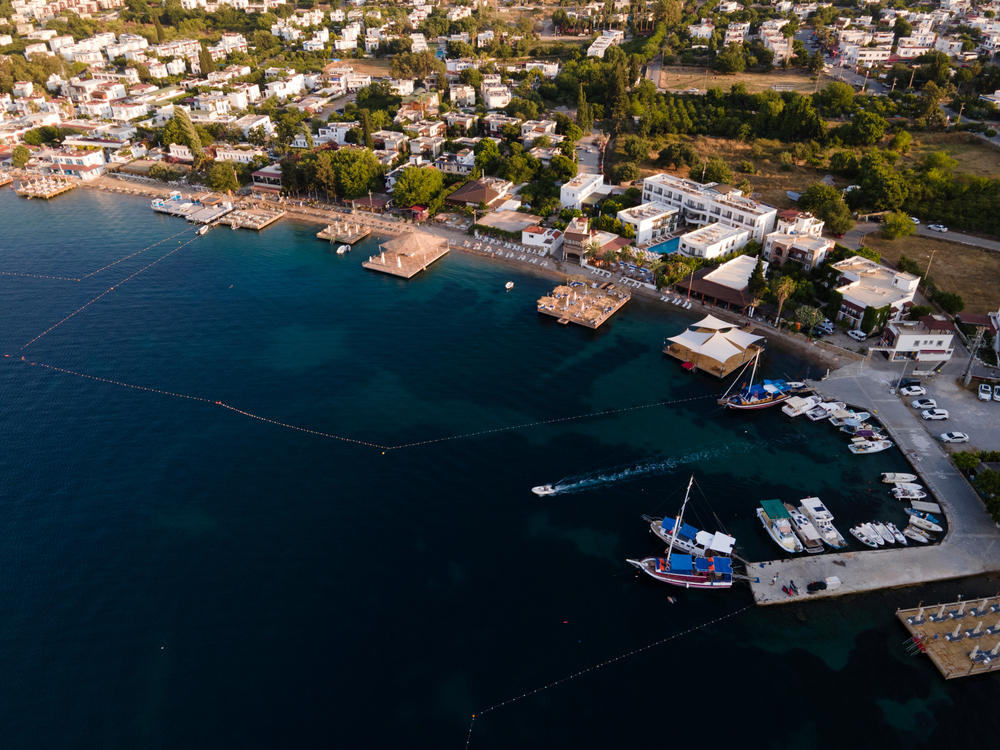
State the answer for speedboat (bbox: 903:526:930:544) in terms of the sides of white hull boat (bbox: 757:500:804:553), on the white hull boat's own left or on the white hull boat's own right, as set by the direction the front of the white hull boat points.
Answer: on the white hull boat's own left

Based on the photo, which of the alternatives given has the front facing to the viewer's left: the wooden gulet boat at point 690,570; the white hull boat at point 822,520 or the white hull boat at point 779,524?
the wooden gulet boat

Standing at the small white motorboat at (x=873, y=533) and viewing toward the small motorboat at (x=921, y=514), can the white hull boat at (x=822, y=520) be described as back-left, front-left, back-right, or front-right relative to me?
back-left

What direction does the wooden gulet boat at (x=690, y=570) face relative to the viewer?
to the viewer's left

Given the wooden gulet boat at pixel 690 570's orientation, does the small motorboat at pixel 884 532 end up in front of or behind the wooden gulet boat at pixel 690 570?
behind
